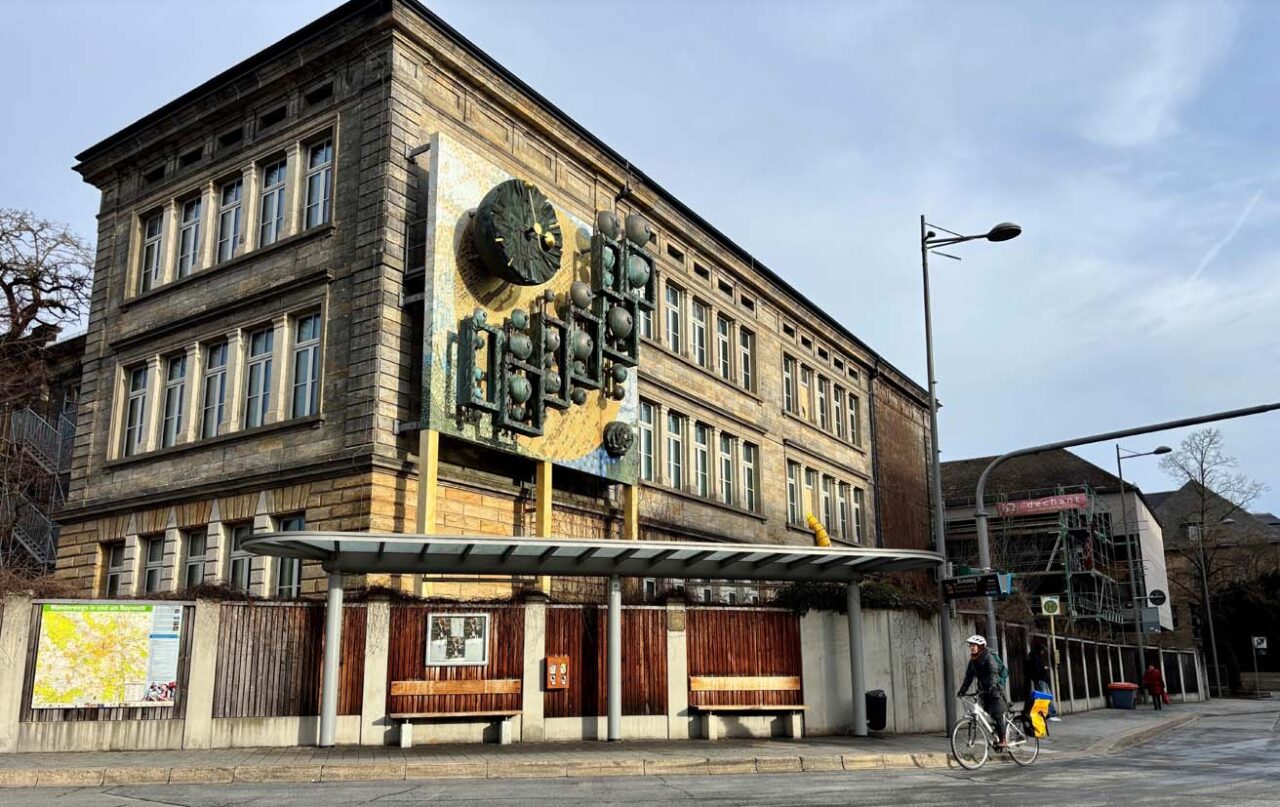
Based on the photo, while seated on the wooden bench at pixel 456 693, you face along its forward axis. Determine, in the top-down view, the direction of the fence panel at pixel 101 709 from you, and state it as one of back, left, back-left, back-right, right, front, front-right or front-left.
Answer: right

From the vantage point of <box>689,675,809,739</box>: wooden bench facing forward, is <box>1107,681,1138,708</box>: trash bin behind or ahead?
behind

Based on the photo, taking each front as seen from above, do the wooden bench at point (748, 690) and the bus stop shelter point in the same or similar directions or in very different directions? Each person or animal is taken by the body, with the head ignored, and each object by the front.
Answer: same or similar directions

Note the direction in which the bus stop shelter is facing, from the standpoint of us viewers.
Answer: facing the viewer

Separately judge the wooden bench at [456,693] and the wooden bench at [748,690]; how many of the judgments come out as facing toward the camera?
2

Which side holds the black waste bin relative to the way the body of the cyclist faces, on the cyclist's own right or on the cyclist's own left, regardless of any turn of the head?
on the cyclist's own right

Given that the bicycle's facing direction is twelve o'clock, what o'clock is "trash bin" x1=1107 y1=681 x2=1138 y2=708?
The trash bin is roughly at 5 o'clock from the bicycle.

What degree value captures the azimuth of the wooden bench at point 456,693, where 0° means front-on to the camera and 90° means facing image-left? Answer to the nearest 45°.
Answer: approximately 0°

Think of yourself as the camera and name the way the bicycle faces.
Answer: facing the viewer and to the left of the viewer

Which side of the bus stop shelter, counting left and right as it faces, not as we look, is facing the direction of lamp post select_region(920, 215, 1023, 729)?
left

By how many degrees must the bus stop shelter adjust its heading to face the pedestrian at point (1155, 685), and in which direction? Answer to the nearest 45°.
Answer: approximately 135° to its left

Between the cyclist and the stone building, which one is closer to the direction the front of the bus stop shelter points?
the cyclist

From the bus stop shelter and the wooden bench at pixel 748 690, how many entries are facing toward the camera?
2

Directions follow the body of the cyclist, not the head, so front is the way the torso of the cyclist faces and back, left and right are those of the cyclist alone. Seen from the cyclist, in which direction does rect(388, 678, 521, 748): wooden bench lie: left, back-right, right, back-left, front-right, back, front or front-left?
front-right
